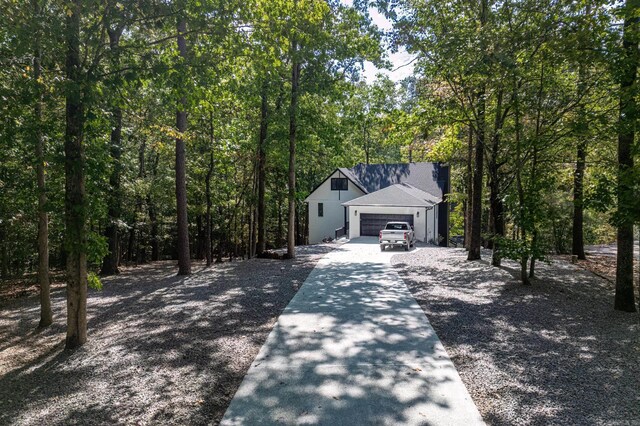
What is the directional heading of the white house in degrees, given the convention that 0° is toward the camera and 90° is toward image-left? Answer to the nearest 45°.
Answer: approximately 0°
